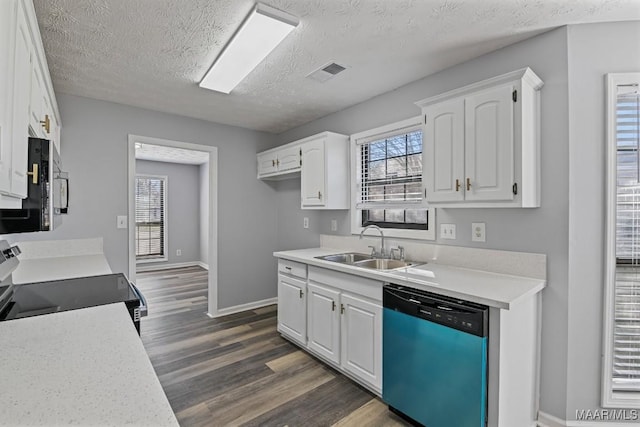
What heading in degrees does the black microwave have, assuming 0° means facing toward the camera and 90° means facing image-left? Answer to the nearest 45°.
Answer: approximately 270°

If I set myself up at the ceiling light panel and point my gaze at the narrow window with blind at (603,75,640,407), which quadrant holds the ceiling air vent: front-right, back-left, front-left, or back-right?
front-left

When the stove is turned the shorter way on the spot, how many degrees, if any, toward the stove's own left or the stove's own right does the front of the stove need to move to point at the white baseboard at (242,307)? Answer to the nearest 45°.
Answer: approximately 45° to the stove's own left

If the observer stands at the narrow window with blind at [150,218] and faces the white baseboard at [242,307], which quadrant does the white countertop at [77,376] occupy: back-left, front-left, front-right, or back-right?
front-right

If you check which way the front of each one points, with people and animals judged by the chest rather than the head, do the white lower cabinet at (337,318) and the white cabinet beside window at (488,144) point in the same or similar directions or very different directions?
same or similar directions

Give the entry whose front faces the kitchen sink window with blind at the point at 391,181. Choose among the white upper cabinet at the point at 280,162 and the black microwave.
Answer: the black microwave

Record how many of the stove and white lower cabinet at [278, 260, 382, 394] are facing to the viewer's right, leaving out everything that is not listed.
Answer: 1

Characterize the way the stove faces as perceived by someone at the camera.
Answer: facing to the right of the viewer

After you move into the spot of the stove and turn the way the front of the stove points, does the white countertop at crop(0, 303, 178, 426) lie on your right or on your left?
on your right

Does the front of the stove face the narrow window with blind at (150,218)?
no

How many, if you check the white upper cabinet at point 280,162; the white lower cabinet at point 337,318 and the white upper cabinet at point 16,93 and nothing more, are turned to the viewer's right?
1
